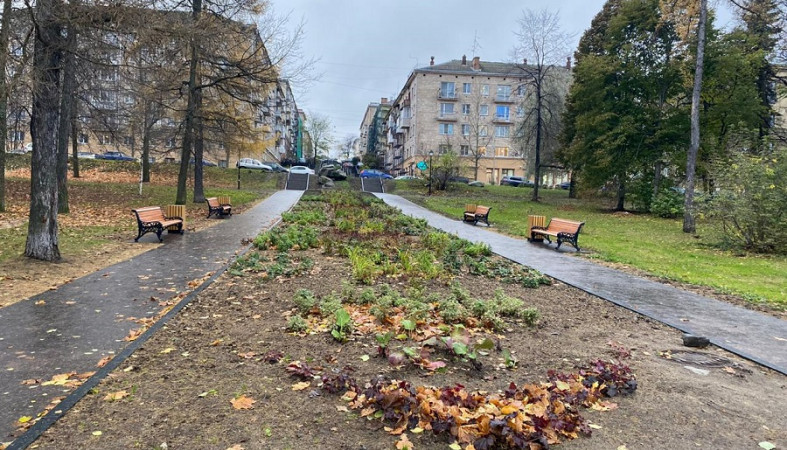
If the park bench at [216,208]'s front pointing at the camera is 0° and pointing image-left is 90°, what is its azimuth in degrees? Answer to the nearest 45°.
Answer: approximately 315°

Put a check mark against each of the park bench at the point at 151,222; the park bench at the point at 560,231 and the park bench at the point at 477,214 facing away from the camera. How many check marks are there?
0

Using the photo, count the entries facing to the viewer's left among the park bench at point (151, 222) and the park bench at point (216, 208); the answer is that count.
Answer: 0

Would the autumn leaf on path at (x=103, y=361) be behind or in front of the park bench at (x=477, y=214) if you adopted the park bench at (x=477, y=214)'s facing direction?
in front

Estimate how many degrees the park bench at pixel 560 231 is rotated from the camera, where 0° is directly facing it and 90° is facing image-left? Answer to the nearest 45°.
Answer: approximately 45°

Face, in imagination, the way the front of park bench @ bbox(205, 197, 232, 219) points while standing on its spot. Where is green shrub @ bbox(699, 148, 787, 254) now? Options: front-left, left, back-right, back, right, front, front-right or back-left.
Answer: front

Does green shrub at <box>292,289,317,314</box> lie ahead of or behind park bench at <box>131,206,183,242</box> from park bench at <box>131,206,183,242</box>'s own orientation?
ahead

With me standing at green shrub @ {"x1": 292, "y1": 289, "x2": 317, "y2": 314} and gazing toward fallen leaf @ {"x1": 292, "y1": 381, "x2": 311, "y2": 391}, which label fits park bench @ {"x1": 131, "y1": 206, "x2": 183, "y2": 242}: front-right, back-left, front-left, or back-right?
back-right

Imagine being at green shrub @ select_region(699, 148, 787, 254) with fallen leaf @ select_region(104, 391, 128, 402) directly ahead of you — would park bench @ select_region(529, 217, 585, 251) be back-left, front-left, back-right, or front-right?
front-right

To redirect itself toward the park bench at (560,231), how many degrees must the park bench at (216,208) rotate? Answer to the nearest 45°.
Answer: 0° — it already faces it

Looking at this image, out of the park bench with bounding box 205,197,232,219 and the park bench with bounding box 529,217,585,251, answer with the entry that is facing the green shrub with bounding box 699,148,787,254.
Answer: the park bench with bounding box 205,197,232,219

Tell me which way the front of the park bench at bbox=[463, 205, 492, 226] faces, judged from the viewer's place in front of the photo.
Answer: facing the viewer and to the left of the viewer
